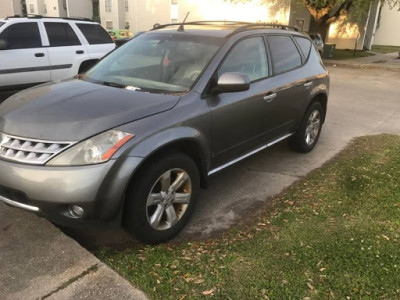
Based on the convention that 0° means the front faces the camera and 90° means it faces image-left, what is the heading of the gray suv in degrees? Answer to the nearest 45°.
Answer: approximately 45°
